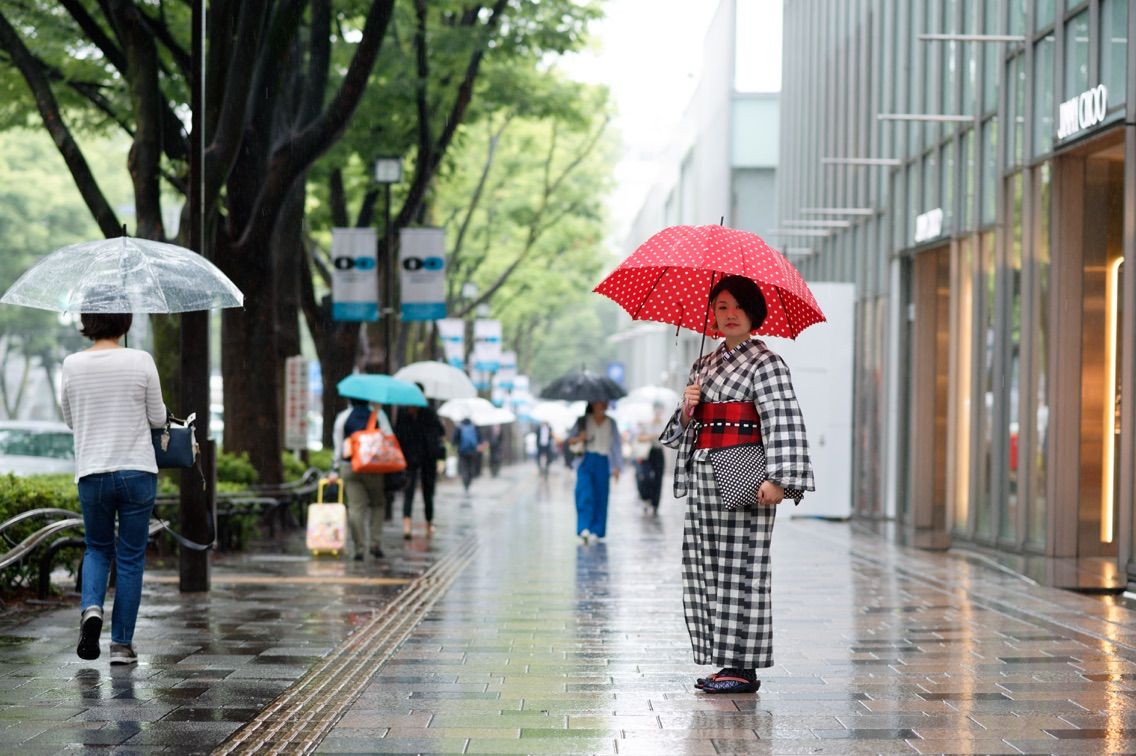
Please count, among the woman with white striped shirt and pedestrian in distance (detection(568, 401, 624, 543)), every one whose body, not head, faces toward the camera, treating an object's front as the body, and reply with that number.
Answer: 1

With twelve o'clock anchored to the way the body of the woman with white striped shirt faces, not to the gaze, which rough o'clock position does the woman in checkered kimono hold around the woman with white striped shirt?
The woman in checkered kimono is roughly at 4 o'clock from the woman with white striped shirt.

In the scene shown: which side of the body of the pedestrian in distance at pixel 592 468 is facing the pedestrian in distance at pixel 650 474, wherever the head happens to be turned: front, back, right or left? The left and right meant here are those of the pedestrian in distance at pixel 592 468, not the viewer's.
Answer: back

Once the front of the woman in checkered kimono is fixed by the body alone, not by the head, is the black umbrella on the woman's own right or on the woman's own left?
on the woman's own right

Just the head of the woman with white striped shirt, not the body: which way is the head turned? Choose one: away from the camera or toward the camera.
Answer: away from the camera

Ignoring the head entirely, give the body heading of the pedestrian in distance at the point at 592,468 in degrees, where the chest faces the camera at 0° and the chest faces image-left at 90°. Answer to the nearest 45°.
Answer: approximately 0°

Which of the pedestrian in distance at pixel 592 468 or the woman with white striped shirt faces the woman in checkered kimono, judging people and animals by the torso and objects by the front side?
the pedestrian in distance

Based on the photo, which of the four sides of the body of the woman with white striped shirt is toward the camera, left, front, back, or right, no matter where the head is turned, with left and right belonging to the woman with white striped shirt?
back

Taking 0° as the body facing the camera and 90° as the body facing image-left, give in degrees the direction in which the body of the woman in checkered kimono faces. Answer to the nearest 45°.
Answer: approximately 45°

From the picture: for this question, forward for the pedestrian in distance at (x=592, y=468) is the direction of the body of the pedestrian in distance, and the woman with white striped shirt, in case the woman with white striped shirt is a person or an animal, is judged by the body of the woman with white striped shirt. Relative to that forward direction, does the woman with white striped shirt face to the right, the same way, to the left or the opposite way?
the opposite way

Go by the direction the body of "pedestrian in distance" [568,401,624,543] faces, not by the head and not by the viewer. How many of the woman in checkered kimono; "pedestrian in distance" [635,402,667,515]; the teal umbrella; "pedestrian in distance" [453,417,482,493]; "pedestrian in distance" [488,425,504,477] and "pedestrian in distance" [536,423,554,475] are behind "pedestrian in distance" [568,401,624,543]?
4

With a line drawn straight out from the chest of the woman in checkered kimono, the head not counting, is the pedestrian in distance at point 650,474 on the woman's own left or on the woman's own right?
on the woman's own right

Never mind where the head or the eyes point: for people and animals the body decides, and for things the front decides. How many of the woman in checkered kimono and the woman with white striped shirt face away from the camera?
1
